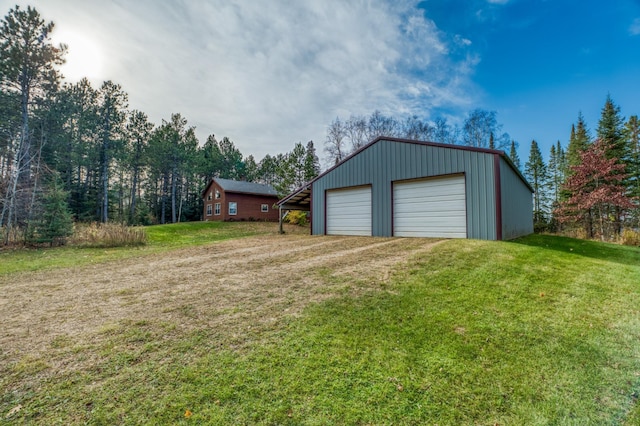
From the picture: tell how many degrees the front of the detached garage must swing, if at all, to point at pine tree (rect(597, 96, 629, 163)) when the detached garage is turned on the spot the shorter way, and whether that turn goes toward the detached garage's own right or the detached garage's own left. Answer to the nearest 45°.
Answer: approximately 180°

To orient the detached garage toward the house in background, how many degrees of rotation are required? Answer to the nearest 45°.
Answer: approximately 90° to its right

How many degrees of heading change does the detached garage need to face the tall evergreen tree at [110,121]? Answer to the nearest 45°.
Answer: approximately 45° to its right

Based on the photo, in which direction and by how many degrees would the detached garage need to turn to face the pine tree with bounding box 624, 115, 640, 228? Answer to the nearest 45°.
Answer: approximately 180°
